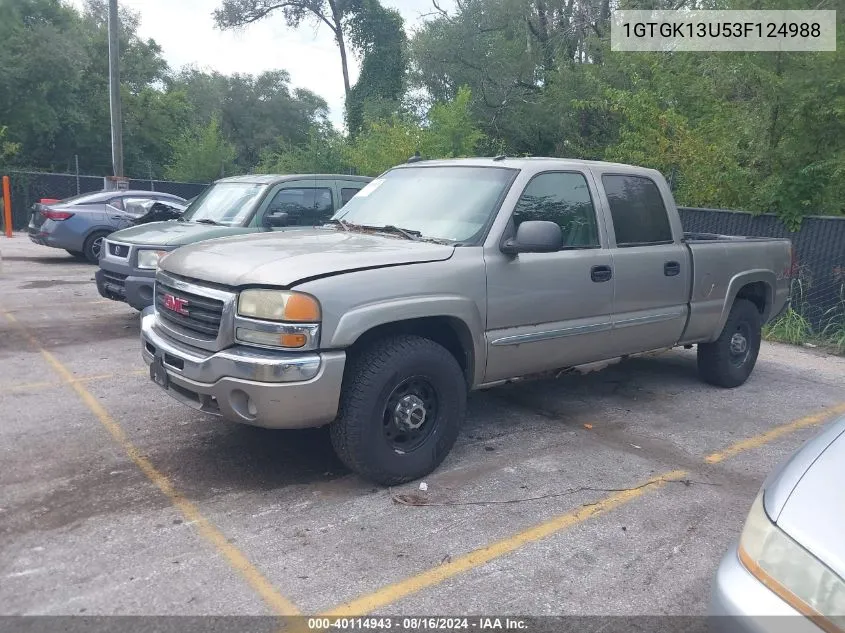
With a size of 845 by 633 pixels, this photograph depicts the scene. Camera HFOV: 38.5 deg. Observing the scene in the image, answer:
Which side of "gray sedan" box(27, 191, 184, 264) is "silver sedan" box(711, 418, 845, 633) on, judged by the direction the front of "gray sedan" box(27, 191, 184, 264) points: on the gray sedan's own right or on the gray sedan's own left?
on the gray sedan's own right

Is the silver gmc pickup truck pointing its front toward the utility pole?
no

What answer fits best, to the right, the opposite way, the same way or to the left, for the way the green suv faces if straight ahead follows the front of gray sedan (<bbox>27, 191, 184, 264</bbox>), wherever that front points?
the opposite way

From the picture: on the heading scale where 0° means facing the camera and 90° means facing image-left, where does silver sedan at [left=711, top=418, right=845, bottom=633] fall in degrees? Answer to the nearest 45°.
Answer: approximately 45°

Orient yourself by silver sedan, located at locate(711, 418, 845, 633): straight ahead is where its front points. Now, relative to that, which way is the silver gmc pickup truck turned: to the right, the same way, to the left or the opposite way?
the same way

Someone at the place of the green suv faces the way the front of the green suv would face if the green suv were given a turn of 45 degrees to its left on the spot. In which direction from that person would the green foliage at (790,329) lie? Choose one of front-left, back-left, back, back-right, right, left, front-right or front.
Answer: left

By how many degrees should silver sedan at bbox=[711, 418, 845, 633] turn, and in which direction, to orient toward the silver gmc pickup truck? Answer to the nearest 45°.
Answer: approximately 90° to its right

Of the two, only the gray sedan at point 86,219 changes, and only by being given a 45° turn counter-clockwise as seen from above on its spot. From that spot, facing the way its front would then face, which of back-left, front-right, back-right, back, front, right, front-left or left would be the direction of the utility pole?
front

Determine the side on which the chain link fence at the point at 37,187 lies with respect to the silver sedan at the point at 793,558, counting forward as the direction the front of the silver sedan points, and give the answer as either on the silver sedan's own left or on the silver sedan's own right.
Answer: on the silver sedan's own right

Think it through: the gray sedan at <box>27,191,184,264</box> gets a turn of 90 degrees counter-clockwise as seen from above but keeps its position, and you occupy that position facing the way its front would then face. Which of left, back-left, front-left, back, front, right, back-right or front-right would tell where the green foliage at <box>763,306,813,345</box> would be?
back

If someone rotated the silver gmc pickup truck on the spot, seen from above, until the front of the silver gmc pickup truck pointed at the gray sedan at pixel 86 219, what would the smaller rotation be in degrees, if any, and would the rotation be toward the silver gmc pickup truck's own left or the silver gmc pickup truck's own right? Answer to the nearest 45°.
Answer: approximately 90° to the silver gmc pickup truck's own right

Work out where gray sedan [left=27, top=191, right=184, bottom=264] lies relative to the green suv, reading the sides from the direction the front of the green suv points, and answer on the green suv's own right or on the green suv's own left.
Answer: on the green suv's own right

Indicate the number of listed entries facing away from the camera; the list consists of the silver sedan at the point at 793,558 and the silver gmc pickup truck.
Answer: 0

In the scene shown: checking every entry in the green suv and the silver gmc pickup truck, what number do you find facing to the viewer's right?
0

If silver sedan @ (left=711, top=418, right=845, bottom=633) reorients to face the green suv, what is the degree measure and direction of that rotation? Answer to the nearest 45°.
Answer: approximately 90° to its right

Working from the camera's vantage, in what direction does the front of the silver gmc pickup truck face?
facing the viewer and to the left of the viewer

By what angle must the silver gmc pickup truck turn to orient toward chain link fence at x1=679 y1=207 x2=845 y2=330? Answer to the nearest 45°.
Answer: approximately 180°
